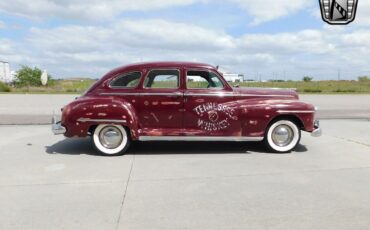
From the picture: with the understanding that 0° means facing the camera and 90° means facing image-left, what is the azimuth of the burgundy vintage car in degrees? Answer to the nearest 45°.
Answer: approximately 270°
